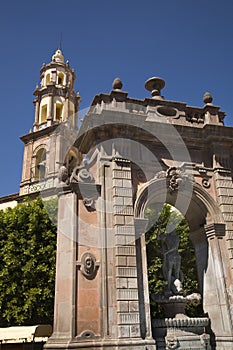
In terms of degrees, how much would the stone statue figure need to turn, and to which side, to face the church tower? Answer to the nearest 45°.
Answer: approximately 135° to its right

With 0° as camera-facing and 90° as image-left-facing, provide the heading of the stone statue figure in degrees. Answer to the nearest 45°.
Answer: approximately 0°

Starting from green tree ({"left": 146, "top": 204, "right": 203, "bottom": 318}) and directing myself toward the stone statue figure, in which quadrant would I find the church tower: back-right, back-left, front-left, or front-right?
back-right

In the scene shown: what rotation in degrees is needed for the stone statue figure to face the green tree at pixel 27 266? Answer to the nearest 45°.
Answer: approximately 135° to its right

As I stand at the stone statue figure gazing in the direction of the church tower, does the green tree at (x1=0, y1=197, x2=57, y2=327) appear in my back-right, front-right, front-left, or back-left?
front-left

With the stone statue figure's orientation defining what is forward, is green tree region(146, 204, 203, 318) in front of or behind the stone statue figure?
behind

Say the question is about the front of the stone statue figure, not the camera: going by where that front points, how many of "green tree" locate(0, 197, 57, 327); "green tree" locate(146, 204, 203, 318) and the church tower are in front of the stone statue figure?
0
